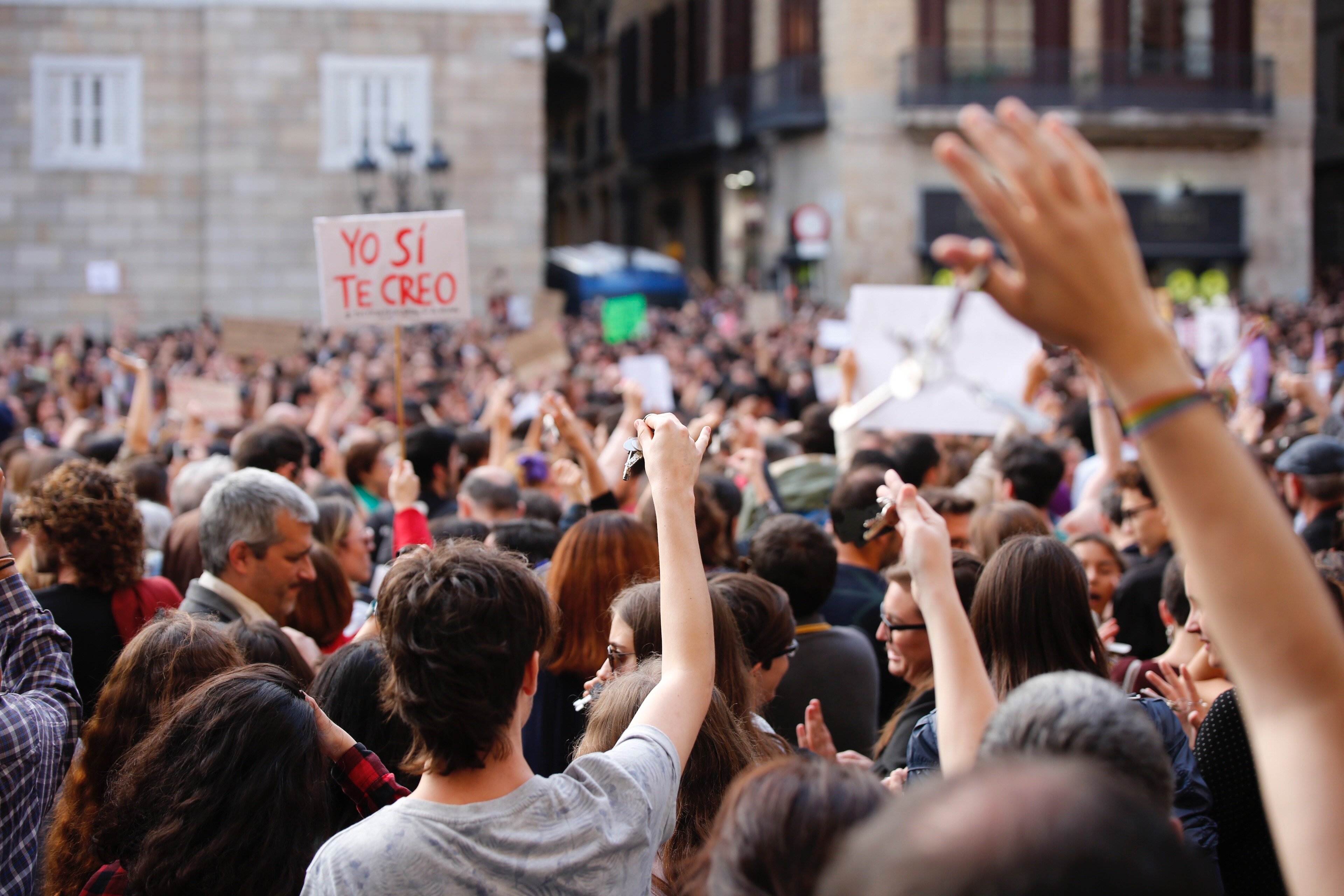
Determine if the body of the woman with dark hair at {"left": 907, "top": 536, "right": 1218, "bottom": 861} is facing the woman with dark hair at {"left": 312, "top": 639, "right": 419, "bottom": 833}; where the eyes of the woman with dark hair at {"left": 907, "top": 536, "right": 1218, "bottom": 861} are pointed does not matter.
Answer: no

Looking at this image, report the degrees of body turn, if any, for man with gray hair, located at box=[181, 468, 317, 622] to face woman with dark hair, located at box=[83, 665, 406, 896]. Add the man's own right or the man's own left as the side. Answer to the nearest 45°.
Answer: approximately 90° to the man's own right

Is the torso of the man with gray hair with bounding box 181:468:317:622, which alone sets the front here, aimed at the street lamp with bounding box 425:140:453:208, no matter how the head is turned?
no

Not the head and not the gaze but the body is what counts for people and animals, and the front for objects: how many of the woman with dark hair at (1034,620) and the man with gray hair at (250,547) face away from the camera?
1

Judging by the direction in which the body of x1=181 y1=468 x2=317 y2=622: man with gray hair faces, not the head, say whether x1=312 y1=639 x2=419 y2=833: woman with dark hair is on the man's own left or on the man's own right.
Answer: on the man's own right

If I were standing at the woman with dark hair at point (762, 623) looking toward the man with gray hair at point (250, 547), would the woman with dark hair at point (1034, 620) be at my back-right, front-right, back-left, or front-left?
back-left

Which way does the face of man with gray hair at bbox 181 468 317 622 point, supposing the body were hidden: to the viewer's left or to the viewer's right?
to the viewer's right

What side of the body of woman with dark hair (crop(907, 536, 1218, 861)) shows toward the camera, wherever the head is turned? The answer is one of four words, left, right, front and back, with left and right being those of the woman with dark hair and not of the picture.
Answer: back

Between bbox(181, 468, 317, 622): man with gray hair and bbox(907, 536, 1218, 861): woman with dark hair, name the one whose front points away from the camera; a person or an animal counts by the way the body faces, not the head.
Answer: the woman with dark hair

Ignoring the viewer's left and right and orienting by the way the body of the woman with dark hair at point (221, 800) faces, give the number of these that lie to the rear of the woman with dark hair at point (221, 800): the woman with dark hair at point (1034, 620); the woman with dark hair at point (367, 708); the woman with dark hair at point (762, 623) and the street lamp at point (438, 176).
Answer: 0

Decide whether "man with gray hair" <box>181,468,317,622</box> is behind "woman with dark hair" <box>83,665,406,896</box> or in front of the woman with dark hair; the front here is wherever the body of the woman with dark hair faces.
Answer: in front

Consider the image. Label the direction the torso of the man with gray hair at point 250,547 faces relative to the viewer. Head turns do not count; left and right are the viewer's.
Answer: facing to the right of the viewer

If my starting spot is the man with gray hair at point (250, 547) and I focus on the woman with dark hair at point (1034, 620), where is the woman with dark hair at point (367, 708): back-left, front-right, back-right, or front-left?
front-right

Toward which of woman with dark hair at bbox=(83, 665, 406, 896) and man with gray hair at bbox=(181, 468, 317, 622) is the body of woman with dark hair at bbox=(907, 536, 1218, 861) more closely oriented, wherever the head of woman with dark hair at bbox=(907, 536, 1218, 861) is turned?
the man with gray hair
